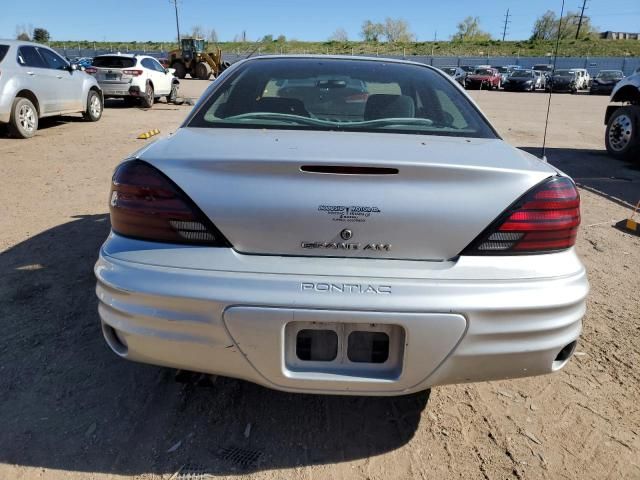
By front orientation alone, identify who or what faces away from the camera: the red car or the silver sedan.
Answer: the silver sedan

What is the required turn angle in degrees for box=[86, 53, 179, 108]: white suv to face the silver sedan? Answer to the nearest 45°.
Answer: approximately 135° to its right

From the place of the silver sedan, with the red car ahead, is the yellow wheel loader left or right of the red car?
left

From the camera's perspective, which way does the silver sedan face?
away from the camera

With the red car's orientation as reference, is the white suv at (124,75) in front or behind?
in front

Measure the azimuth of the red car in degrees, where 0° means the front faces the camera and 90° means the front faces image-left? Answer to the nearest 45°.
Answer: approximately 45°

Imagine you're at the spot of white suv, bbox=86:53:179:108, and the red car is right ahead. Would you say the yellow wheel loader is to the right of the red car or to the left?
left

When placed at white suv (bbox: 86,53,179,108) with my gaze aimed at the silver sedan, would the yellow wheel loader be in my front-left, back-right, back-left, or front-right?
back-left

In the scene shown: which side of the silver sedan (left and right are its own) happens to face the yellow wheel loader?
front

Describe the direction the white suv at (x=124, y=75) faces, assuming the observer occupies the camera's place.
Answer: facing away from the viewer and to the right of the viewer

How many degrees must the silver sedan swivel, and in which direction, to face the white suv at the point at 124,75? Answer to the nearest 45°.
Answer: approximately 45° to its left

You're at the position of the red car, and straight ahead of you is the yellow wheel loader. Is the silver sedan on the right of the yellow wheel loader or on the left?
left
